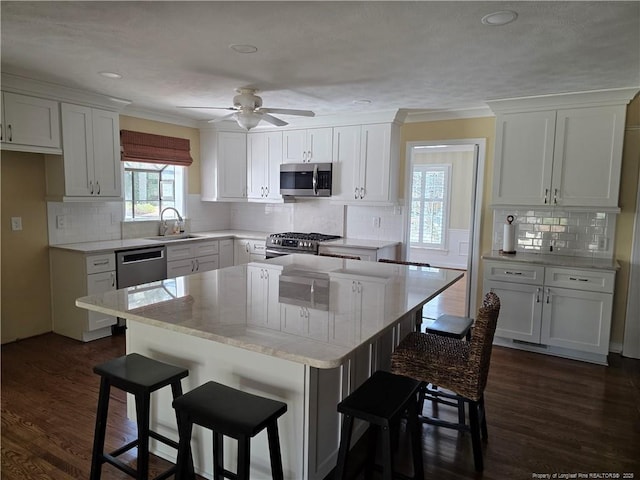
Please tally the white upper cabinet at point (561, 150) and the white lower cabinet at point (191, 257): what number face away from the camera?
0

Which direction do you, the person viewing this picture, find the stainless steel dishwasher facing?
facing the viewer and to the right of the viewer

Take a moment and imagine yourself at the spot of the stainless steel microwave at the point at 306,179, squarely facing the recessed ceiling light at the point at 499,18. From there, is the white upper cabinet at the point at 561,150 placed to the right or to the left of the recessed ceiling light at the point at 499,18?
left

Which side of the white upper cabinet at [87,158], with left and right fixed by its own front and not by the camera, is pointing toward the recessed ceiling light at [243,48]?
front

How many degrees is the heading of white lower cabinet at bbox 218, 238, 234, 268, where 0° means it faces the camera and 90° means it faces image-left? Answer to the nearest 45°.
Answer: approximately 315°

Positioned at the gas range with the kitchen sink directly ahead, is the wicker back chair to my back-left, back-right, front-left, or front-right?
back-left

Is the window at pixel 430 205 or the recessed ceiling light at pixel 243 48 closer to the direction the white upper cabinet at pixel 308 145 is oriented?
the recessed ceiling light

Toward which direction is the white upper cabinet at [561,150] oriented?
toward the camera

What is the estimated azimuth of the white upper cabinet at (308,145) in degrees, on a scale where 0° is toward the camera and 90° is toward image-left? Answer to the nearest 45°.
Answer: approximately 45°

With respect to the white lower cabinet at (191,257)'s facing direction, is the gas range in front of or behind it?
in front
